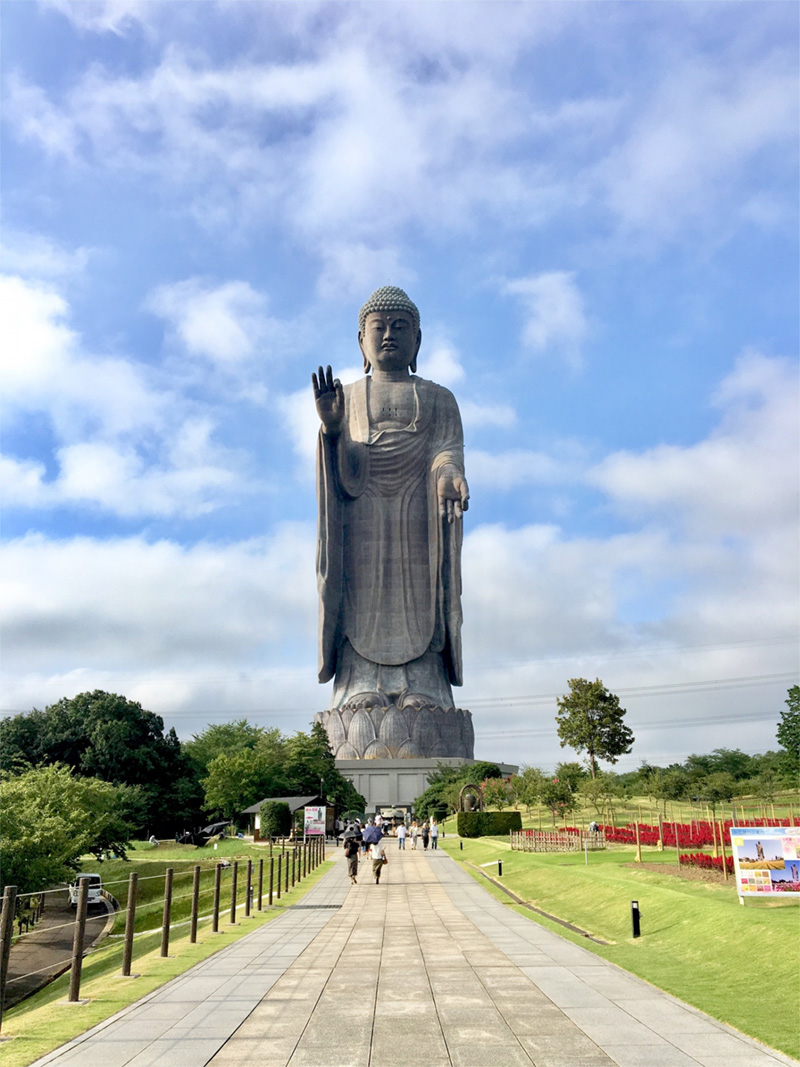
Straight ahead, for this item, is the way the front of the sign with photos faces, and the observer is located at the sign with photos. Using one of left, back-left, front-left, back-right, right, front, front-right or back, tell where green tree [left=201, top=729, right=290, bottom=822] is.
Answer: back-right

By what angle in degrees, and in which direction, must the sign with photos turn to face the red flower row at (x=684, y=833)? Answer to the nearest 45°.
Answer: approximately 180°

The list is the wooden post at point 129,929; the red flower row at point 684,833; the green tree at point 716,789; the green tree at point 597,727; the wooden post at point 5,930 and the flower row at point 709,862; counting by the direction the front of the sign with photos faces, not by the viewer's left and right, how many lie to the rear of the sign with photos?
4

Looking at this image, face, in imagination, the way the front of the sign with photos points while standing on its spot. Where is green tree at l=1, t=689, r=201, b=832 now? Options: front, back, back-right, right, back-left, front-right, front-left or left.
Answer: back-right

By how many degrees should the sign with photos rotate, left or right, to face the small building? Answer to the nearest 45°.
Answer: approximately 135° to its right

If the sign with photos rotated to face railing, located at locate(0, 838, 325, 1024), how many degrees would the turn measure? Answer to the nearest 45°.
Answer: approximately 90° to its right

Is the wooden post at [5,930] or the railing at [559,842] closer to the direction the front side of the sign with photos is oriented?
the wooden post

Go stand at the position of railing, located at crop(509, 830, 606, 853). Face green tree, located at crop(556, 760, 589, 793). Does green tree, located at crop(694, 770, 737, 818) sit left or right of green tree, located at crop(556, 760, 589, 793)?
right

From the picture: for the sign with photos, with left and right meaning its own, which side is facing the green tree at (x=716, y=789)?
back

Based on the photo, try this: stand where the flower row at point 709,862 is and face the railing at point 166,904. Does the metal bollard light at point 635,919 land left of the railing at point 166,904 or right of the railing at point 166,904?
left

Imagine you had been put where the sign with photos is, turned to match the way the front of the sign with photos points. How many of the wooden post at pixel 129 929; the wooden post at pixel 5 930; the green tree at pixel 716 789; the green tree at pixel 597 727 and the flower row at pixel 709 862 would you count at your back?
3

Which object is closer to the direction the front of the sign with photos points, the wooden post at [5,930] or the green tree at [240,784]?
the wooden post

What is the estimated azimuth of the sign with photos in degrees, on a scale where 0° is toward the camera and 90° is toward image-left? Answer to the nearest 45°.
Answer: approximately 0°

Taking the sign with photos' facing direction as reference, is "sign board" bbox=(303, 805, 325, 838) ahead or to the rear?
to the rear

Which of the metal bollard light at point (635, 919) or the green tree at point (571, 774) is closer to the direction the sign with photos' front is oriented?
the metal bollard light
